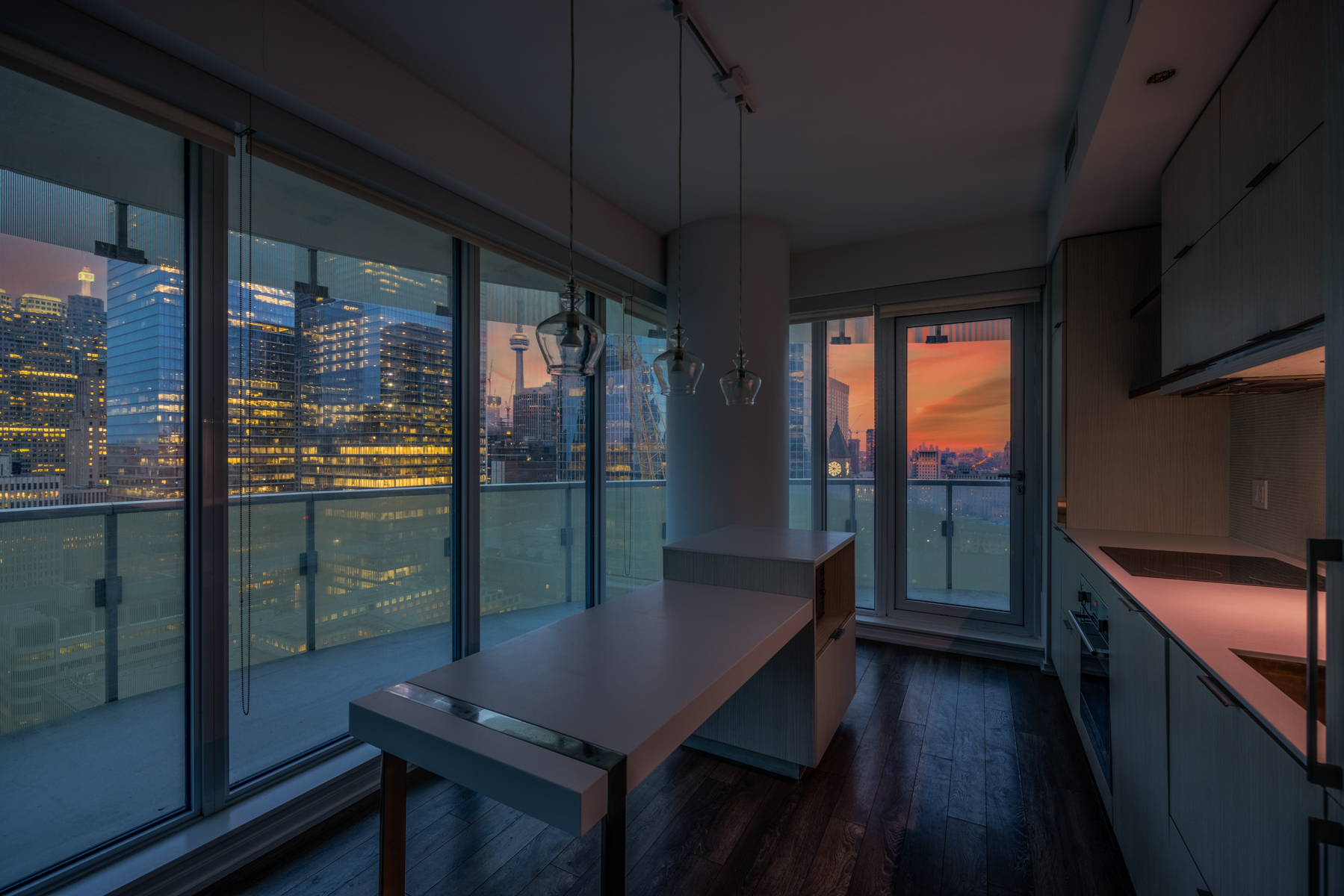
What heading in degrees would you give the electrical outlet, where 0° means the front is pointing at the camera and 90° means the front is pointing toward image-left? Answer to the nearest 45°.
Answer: approximately 45°

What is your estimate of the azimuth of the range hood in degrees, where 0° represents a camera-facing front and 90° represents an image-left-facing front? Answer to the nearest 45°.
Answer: approximately 45°

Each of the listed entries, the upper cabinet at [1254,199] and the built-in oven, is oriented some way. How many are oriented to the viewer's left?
2

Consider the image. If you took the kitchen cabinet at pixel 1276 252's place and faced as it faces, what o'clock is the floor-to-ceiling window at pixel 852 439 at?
The floor-to-ceiling window is roughly at 3 o'clock from the kitchen cabinet.

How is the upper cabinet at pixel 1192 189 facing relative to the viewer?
to the viewer's left

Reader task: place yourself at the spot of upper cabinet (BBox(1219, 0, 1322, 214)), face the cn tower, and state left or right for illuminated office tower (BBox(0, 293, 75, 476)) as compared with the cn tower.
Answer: left

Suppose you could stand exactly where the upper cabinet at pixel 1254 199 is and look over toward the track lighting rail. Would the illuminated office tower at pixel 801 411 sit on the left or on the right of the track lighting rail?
right

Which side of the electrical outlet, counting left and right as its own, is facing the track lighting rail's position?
front

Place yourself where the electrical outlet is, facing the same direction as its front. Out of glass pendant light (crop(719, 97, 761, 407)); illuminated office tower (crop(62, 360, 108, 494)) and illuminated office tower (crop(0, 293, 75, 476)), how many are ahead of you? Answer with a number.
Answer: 3

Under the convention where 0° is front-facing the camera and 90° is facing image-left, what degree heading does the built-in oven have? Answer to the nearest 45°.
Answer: approximately 90°

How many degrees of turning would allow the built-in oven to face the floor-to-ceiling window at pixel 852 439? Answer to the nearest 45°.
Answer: approximately 45° to its right
